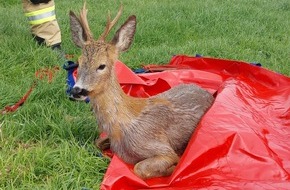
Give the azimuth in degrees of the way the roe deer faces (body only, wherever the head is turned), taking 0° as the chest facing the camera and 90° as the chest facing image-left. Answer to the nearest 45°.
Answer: approximately 45°
